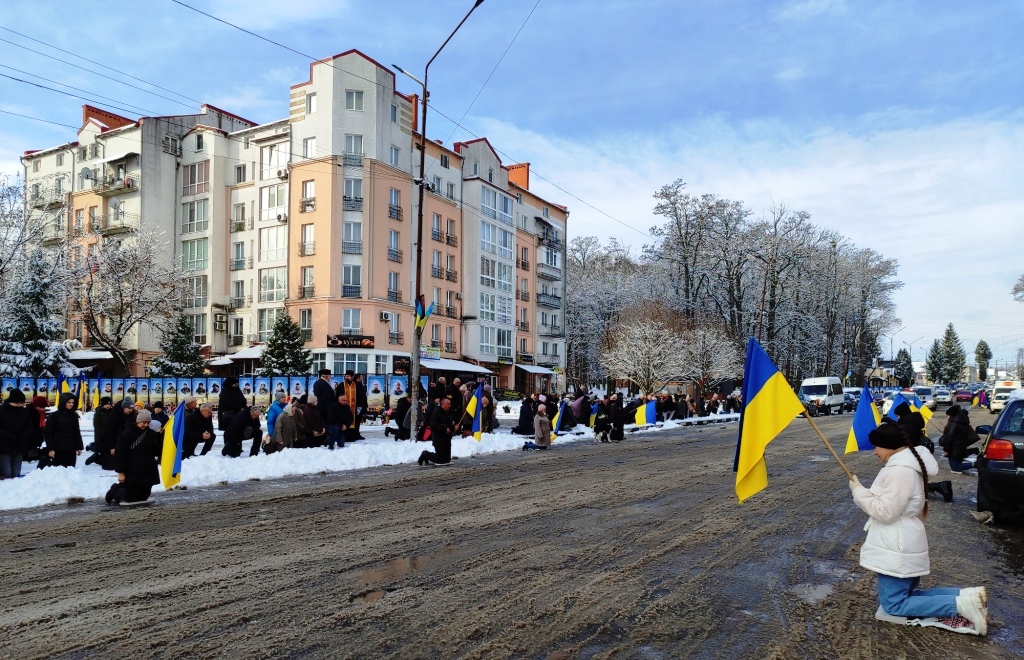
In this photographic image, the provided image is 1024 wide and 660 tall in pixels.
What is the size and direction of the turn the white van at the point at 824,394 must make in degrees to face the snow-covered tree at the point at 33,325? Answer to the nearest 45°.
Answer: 0° — it already faces it

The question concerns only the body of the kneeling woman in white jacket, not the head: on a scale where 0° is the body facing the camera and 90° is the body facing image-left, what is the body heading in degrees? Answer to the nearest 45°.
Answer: approximately 90°

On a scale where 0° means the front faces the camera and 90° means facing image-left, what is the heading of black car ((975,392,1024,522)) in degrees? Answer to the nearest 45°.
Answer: approximately 180°

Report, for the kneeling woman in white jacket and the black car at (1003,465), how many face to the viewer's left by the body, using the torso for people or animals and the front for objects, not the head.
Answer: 1

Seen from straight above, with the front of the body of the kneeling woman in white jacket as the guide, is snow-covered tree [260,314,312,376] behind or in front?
in front

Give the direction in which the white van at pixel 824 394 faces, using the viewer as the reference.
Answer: facing the viewer and to the left of the viewer

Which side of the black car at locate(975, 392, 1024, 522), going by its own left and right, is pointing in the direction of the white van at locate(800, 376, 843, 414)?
front

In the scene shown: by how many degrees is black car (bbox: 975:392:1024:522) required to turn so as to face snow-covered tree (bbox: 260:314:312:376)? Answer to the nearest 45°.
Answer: approximately 45° to its left

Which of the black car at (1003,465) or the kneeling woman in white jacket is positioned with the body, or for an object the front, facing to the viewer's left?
the kneeling woman in white jacket
